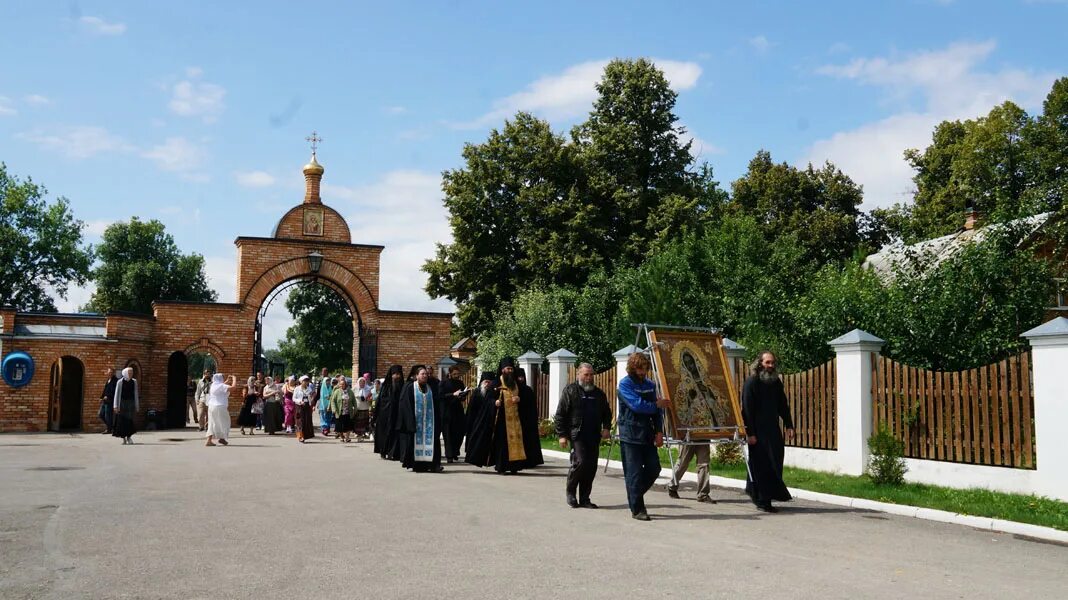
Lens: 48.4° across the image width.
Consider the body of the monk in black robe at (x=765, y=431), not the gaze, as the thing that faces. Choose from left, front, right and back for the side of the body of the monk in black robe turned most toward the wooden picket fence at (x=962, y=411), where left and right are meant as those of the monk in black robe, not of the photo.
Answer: left

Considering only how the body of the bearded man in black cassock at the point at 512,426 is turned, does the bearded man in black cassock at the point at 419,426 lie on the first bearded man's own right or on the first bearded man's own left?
on the first bearded man's own right

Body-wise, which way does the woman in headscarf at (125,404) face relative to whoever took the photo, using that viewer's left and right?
facing the viewer and to the right of the viewer

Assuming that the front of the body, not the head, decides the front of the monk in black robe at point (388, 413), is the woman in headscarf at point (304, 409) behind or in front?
behind

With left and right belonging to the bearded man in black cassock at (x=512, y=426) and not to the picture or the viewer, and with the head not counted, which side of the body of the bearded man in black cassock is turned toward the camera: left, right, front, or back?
front

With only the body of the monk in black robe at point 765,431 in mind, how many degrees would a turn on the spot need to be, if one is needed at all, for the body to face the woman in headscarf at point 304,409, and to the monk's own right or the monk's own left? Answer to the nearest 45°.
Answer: approximately 180°
